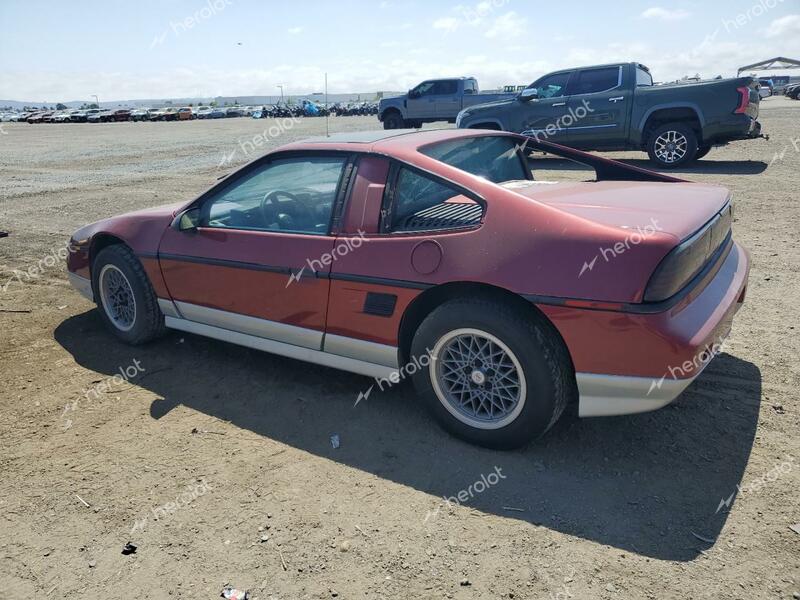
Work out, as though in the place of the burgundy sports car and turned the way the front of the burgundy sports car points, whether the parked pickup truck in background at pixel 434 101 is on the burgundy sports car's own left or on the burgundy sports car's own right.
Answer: on the burgundy sports car's own right

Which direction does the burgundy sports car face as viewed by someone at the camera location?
facing away from the viewer and to the left of the viewer

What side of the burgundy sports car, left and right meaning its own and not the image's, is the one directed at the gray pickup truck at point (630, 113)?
right

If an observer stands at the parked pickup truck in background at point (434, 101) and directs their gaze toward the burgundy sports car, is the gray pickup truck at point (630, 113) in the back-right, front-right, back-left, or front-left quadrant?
front-left

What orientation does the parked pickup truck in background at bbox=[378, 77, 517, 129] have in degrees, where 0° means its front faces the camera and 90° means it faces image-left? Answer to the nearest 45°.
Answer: approximately 90°

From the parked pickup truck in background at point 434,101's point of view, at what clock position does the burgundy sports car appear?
The burgundy sports car is roughly at 9 o'clock from the parked pickup truck in background.

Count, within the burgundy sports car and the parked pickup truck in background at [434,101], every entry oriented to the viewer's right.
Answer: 0
